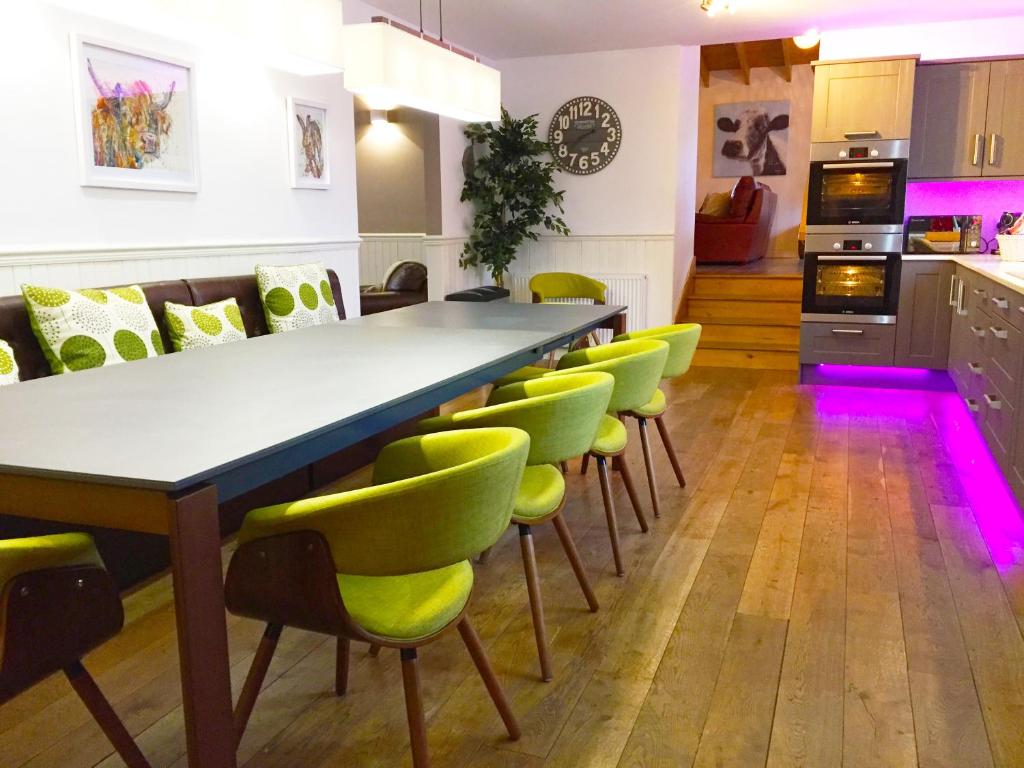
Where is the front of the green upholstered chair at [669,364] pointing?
to the viewer's left

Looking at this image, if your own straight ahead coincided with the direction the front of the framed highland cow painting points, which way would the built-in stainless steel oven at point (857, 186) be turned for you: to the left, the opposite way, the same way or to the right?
to the right

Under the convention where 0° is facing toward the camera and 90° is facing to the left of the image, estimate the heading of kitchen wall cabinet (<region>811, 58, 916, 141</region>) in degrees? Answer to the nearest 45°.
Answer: approximately 0°

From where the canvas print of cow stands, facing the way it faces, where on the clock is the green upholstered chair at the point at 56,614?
The green upholstered chair is roughly at 12 o'clock from the canvas print of cow.

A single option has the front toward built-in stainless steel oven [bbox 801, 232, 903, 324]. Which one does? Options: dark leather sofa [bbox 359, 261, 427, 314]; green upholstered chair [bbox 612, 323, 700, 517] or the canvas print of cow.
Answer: the canvas print of cow

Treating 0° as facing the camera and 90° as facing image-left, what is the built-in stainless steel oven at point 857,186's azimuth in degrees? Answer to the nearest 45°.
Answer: approximately 0°

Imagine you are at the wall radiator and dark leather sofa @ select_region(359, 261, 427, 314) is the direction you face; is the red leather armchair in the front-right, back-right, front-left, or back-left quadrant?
back-right

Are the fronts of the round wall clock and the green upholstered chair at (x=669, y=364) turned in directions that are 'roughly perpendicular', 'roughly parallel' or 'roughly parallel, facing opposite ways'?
roughly perpendicular
